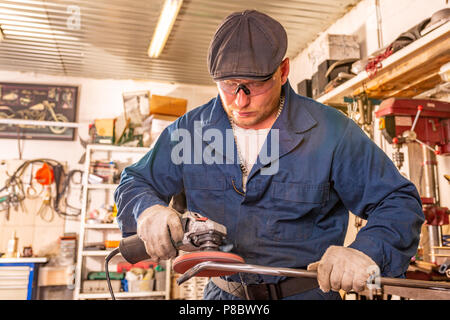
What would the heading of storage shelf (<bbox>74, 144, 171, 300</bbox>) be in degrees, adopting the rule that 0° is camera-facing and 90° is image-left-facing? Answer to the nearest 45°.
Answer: approximately 0°

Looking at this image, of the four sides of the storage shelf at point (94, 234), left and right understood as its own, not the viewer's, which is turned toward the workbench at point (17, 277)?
right

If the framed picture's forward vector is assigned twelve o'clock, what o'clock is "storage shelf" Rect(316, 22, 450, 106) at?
The storage shelf is roughly at 11 o'clock from the framed picture.

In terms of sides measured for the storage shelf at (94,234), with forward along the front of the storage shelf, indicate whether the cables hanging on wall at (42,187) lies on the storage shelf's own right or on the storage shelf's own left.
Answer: on the storage shelf's own right

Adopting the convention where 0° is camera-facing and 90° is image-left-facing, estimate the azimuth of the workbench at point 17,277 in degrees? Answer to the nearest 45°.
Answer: approximately 0°
